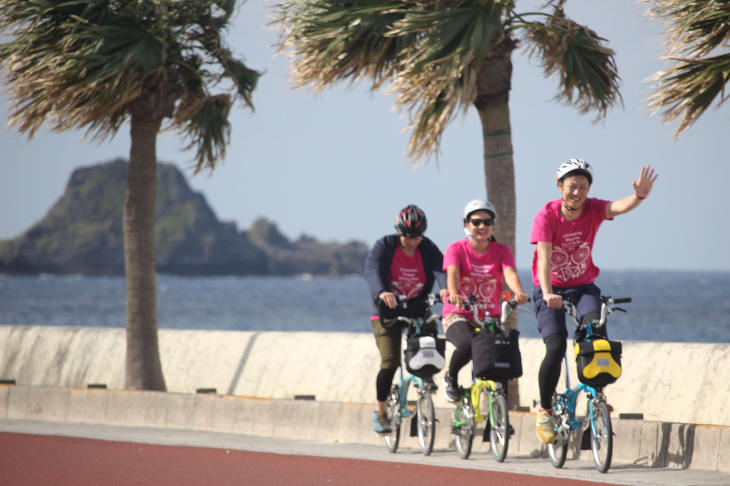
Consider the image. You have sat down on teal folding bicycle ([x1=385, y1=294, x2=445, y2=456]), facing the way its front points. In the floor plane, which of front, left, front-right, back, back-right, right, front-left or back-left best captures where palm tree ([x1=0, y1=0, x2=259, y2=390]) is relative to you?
back

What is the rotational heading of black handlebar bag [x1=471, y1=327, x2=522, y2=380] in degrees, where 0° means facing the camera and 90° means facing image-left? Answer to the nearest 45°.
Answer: approximately 315°

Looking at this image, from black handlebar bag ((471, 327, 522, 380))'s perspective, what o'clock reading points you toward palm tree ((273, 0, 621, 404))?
The palm tree is roughly at 7 o'clock from the black handlebar bag.

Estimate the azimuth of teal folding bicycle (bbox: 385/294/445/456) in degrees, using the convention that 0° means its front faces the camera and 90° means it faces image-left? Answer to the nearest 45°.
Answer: approximately 315°
